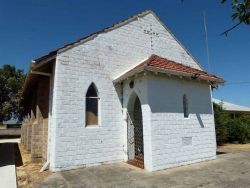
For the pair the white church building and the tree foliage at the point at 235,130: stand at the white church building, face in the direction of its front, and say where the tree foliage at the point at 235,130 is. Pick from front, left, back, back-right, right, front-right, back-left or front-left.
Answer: left

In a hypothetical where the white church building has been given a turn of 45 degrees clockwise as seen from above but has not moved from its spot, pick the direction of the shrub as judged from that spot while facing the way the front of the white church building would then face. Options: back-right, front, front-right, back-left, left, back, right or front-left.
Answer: back-left

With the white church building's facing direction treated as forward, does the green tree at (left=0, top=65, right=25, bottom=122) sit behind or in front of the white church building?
behind

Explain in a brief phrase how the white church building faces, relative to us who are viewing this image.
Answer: facing the viewer and to the right of the viewer
